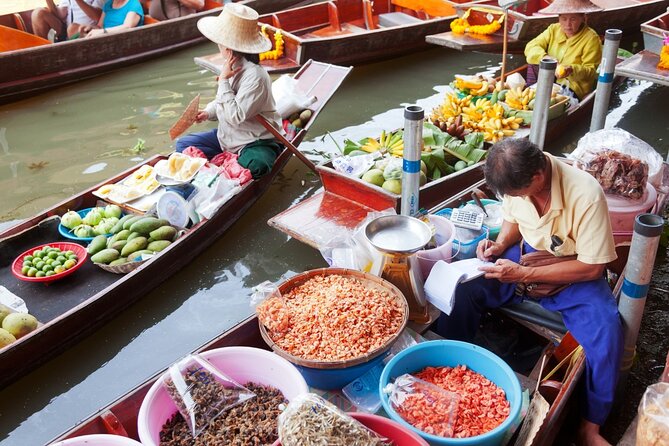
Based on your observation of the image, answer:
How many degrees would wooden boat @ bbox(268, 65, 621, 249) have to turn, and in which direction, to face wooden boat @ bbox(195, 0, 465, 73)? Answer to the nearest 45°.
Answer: approximately 135° to its right

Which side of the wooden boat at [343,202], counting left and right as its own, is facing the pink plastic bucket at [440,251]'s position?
left

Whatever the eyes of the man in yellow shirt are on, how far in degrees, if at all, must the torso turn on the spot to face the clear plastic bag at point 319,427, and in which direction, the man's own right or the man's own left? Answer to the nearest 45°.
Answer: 0° — they already face it

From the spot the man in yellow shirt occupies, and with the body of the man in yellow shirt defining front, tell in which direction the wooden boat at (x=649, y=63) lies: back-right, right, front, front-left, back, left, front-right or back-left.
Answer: back-right

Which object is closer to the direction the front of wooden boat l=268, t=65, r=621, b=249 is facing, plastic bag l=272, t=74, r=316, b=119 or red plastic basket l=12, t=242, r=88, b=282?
the red plastic basket

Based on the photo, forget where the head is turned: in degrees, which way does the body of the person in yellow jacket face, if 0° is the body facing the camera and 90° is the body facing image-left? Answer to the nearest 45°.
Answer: approximately 45°

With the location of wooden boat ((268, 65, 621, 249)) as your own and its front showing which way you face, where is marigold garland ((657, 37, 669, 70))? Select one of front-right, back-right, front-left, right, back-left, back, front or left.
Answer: back

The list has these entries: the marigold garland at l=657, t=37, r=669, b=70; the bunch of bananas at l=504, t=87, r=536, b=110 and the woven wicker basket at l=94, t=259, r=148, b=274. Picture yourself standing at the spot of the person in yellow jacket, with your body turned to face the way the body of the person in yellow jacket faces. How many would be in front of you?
2

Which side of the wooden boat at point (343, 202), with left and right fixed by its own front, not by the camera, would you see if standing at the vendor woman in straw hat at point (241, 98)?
right

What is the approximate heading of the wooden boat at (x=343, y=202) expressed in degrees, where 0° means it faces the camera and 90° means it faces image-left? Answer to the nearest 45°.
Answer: approximately 45°

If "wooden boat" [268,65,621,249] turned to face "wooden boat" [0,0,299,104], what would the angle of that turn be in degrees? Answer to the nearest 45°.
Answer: approximately 90° to its right

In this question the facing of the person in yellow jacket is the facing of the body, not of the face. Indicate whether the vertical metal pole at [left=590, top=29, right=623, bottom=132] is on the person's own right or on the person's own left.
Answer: on the person's own left
